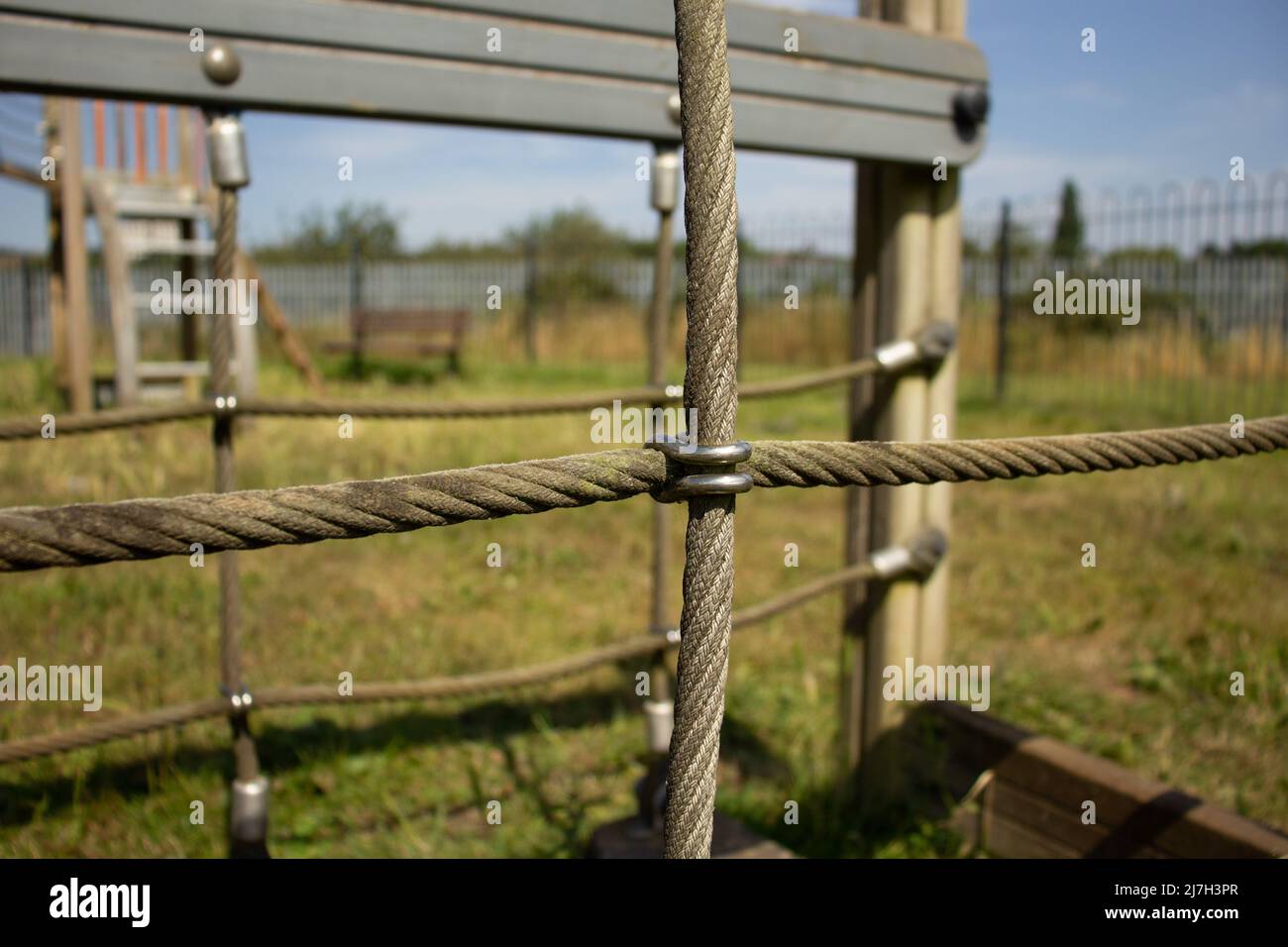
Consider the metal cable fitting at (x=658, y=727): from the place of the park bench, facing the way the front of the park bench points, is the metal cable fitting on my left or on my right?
on my left

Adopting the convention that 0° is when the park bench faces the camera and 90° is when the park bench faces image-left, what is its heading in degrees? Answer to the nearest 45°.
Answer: approximately 45°

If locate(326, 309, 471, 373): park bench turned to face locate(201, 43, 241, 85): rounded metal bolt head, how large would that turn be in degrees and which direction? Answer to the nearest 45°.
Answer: approximately 45° to its left
